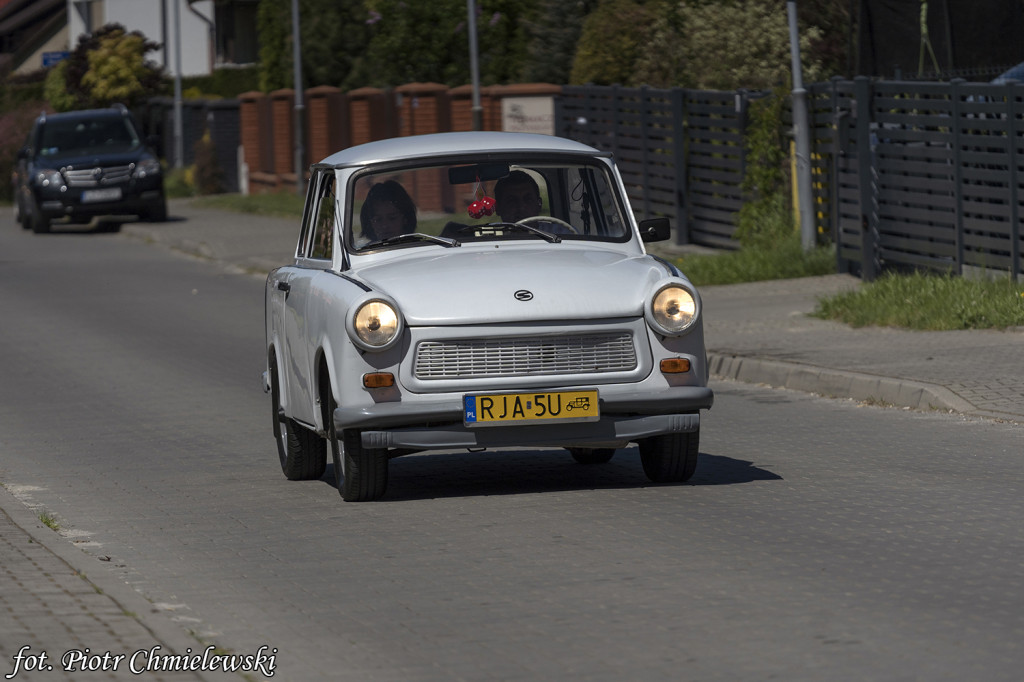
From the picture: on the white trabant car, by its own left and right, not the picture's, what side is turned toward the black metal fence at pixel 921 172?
back

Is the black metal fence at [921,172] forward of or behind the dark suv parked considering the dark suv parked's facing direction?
forward

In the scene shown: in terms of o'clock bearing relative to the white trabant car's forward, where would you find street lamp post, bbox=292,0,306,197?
The street lamp post is roughly at 6 o'clock from the white trabant car.

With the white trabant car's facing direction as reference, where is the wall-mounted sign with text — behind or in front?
behind

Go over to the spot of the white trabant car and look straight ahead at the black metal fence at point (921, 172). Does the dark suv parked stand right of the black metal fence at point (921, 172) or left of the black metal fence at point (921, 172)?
left

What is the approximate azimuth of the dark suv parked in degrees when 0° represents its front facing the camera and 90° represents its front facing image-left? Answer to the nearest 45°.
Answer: approximately 0°

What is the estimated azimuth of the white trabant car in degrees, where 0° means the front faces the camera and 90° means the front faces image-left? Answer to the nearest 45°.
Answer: approximately 0°

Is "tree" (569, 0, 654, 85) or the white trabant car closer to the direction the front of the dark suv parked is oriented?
the white trabant car

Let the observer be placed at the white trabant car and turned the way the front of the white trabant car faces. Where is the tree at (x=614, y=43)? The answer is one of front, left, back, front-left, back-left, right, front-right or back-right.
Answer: back
